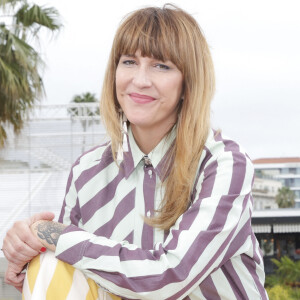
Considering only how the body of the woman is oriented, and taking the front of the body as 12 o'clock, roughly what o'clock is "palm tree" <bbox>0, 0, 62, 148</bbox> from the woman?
The palm tree is roughly at 4 o'clock from the woman.

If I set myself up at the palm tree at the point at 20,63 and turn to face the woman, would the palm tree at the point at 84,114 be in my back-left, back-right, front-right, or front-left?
back-left

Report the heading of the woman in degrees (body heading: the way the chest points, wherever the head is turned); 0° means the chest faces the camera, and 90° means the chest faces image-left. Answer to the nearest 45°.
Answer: approximately 45°

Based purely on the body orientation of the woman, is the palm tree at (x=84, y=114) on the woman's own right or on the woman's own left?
on the woman's own right
